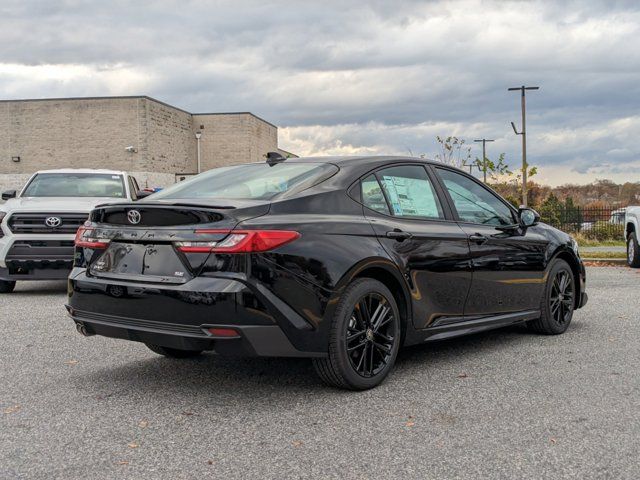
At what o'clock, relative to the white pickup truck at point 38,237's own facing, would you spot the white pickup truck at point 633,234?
the white pickup truck at point 633,234 is roughly at 9 o'clock from the white pickup truck at point 38,237.

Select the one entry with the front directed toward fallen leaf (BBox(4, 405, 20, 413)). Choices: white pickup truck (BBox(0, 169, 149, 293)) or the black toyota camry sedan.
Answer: the white pickup truck

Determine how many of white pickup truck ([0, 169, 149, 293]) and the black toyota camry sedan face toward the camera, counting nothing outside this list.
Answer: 1

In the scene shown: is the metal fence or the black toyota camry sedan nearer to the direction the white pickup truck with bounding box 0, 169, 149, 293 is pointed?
the black toyota camry sedan

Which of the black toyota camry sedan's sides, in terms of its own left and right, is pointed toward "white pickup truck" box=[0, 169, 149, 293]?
left

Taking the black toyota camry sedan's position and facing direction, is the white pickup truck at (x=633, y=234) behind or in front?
in front

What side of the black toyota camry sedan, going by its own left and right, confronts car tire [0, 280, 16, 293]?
left

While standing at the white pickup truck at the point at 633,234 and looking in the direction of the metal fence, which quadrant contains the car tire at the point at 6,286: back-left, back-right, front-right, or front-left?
back-left

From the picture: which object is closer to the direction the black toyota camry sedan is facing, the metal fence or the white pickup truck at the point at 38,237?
the metal fence

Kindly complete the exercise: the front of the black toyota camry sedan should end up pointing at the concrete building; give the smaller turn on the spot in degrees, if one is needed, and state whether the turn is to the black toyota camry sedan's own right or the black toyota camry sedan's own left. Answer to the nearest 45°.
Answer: approximately 45° to the black toyota camry sedan's own left

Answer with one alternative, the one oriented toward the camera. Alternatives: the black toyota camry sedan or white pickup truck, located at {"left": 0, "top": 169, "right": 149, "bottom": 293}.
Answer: the white pickup truck

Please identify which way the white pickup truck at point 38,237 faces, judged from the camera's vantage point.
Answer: facing the viewer

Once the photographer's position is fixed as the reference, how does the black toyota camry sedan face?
facing away from the viewer and to the right of the viewer

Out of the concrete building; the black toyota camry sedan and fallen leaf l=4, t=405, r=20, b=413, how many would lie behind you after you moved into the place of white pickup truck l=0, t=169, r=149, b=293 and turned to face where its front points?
1

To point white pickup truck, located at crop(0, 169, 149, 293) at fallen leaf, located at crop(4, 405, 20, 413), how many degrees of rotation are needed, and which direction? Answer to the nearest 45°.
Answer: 0° — it already faces it

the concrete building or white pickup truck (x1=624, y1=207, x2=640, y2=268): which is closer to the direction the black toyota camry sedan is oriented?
the white pickup truck
